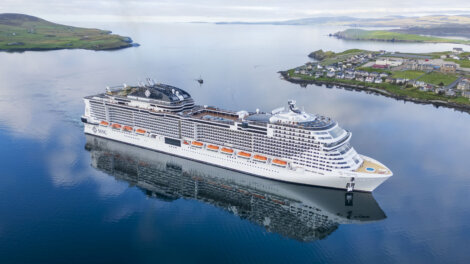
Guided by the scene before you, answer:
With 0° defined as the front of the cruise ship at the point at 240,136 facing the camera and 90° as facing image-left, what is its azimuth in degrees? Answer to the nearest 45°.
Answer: approximately 315°
